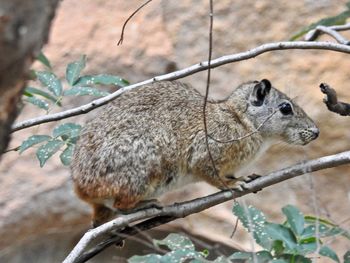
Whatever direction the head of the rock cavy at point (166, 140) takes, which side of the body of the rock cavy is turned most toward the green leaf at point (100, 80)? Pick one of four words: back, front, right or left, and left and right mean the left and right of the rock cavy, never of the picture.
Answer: back

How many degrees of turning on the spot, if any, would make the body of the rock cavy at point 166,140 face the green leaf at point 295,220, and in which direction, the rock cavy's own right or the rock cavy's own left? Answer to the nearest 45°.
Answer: approximately 45° to the rock cavy's own right

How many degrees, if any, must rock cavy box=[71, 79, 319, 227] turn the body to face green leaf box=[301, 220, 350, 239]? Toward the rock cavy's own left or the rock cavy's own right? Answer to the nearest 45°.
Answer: approximately 45° to the rock cavy's own right

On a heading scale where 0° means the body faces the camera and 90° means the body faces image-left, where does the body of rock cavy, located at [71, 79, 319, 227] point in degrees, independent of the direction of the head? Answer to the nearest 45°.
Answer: approximately 270°

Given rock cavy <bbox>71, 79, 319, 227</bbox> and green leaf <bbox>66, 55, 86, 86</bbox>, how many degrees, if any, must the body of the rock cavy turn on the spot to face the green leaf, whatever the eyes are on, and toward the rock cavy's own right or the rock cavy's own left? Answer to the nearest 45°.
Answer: approximately 180°

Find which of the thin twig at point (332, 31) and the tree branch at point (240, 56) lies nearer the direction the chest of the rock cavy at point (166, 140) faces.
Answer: the thin twig

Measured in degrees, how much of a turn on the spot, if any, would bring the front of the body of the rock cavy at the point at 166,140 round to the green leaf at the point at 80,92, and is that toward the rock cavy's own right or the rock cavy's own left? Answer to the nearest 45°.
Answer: approximately 180°
